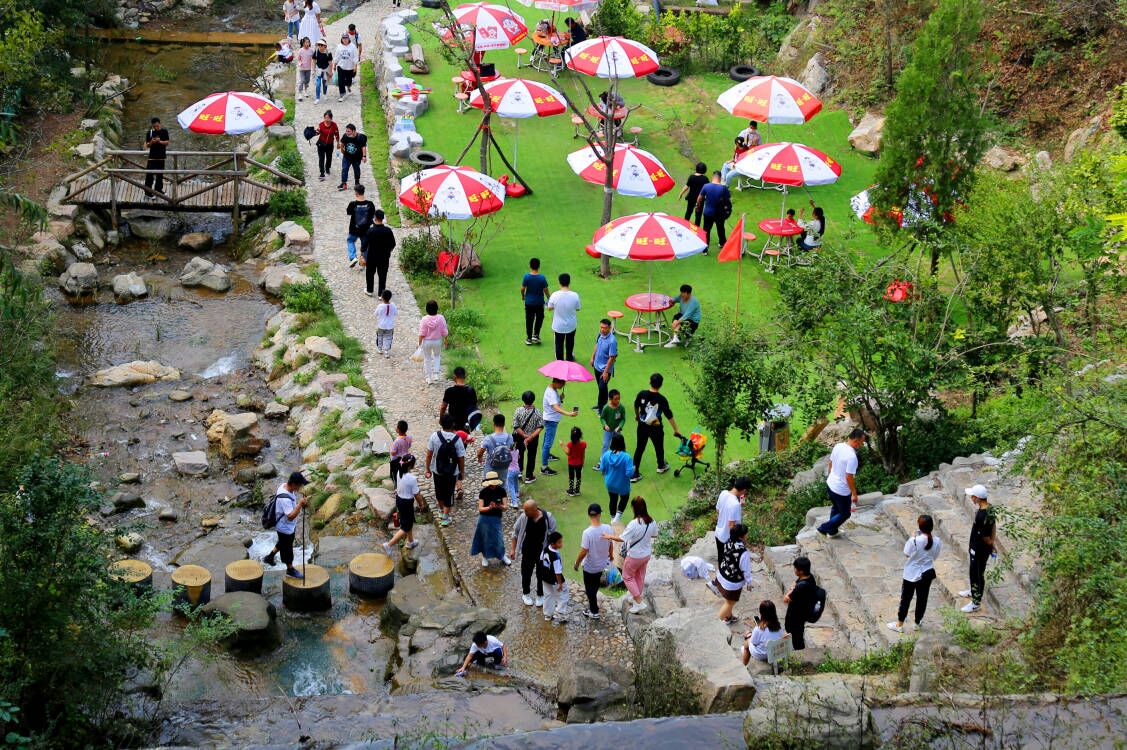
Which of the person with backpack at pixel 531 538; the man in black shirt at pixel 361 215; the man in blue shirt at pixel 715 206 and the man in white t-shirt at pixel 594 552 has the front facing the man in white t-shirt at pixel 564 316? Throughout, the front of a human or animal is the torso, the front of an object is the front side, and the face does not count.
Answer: the man in white t-shirt at pixel 594 552

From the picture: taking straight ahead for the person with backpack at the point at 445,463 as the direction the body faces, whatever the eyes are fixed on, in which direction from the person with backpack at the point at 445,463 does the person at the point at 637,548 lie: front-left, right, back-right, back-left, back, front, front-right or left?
back-right

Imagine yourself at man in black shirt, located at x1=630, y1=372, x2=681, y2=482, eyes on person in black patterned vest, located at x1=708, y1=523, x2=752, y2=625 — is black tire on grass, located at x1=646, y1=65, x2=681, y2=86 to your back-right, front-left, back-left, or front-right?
back-left

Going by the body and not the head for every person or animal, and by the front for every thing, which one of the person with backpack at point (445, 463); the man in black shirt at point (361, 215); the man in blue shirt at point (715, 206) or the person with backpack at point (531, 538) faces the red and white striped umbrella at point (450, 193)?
the person with backpack at point (445, 463)

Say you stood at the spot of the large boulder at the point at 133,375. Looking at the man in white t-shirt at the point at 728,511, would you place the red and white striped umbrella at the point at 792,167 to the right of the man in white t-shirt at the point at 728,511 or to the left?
left

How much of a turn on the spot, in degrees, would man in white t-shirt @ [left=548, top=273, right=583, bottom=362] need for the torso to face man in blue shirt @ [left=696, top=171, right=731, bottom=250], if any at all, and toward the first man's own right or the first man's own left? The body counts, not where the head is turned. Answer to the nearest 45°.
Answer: approximately 45° to the first man's own right

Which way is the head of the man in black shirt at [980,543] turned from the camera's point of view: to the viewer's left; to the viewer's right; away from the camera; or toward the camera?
to the viewer's left

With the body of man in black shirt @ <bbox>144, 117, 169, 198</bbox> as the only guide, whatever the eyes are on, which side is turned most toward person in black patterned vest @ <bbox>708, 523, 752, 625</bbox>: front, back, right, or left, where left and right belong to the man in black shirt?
front

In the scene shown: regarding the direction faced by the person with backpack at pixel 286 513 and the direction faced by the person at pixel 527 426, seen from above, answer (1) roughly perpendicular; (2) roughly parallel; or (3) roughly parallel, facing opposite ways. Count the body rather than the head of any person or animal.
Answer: roughly perpendicular

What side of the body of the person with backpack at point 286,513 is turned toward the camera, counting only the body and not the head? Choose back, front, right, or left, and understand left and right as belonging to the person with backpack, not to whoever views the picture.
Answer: right

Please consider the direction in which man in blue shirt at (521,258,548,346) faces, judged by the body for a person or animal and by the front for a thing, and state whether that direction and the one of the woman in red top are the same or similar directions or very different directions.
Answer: very different directions

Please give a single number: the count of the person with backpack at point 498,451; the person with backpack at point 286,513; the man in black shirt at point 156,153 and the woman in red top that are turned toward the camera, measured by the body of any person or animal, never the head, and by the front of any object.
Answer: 2

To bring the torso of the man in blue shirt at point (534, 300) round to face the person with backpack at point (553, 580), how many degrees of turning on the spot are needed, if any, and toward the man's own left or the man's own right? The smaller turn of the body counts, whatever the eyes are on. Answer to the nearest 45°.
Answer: approximately 180°
